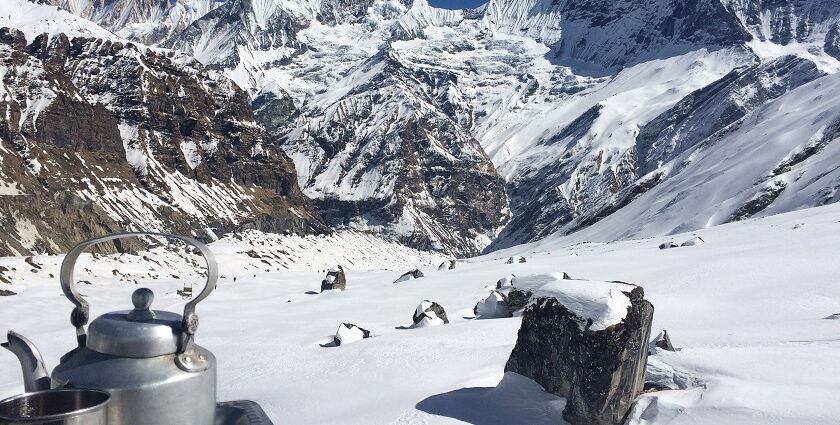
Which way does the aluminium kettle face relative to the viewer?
to the viewer's left

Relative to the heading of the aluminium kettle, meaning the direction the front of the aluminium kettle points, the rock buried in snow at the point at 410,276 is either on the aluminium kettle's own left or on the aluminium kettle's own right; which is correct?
on the aluminium kettle's own right

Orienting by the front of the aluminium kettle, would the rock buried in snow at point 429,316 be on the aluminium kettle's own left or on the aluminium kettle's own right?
on the aluminium kettle's own right

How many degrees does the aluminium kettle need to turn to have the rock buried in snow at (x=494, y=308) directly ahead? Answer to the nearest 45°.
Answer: approximately 135° to its right

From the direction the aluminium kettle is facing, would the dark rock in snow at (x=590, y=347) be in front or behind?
behind

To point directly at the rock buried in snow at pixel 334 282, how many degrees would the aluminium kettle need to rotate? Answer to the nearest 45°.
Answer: approximately 90° to its right
